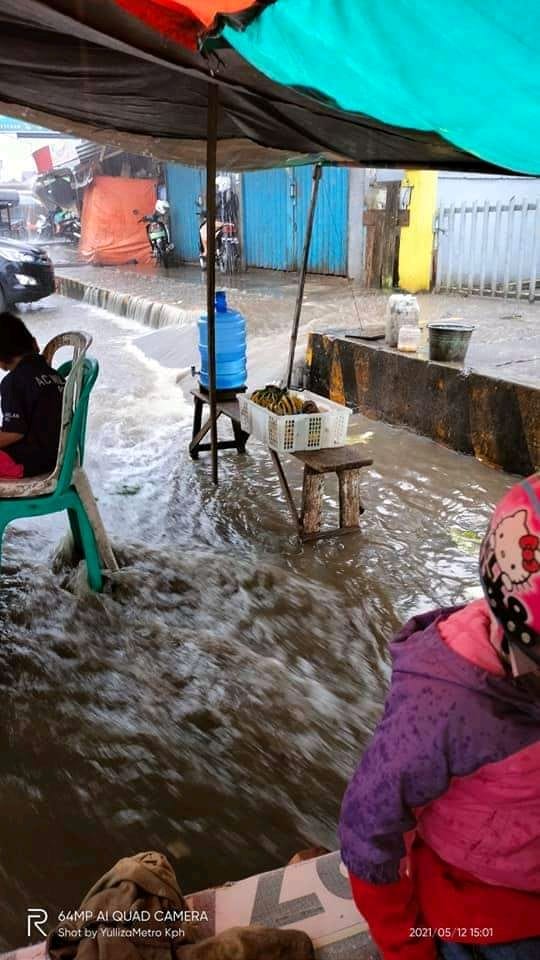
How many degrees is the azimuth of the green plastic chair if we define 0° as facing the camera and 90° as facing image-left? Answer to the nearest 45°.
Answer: approximately 90°

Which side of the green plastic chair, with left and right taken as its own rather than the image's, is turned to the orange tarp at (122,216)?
right

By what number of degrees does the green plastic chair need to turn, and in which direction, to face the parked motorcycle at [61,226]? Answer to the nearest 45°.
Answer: approximately 90° to its right

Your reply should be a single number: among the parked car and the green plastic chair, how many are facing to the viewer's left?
1

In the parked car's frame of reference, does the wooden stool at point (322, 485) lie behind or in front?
in front

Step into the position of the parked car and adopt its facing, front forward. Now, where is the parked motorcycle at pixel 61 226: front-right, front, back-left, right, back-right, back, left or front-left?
back-left

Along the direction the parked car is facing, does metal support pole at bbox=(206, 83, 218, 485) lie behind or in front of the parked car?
in front

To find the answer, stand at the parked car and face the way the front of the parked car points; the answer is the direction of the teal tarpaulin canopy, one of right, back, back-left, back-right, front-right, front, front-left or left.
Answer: front-right

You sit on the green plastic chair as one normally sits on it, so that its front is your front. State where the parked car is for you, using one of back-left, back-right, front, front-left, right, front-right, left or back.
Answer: right

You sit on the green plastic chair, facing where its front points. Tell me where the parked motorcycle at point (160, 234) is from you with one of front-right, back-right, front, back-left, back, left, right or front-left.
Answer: right

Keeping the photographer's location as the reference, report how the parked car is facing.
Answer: facing the viewer and to the right of the viewer

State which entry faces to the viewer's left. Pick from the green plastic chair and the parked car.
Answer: the green plastic chair

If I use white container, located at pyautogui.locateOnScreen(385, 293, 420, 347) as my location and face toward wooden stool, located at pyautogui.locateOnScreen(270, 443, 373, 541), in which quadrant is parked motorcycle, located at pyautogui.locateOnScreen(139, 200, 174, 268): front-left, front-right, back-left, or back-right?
back-right

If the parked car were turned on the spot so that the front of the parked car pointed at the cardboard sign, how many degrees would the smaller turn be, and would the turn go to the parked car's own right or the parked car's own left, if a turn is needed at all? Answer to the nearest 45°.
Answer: approximately 45° to the parked car's own right

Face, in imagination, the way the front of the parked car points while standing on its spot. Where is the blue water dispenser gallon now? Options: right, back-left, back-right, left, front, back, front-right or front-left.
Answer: front-right
